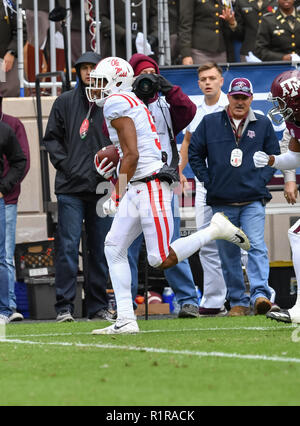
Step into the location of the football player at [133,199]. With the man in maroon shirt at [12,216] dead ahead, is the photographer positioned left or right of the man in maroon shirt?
right

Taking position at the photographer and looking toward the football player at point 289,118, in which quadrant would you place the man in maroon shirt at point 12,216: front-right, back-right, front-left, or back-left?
back-right

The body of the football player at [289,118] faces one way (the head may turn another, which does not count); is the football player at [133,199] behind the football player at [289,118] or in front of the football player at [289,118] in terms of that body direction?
in front

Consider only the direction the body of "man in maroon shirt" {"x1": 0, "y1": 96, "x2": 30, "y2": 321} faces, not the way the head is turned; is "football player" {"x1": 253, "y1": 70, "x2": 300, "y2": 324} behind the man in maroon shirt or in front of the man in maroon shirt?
in front

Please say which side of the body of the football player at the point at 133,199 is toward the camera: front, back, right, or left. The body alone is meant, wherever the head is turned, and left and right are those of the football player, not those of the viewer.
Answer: left

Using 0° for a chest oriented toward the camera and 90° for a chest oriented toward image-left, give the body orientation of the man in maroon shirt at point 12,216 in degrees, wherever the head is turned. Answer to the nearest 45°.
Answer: approximately 0°

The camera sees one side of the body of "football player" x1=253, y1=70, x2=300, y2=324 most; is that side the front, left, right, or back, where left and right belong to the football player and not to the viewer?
left

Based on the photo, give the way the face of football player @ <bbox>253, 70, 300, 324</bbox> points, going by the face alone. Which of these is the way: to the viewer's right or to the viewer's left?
to the viewer's left

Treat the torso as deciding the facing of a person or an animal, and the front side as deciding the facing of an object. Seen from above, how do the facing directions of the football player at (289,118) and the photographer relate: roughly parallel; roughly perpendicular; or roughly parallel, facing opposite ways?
roughly perpendicular
